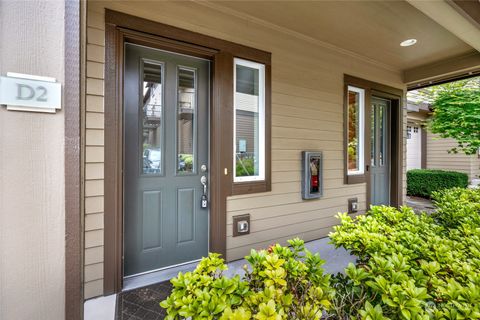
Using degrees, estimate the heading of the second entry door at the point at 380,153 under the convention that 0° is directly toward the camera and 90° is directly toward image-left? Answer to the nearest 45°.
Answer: approximately 315°

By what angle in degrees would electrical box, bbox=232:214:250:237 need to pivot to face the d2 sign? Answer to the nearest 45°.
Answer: approximately 45° to its right

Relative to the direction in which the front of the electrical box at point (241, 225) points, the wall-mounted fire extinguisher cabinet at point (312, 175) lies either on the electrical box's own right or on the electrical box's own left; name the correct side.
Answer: on the electrical box's own left

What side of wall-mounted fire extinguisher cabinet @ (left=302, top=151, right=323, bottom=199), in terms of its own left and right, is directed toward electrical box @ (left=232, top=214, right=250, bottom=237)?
right

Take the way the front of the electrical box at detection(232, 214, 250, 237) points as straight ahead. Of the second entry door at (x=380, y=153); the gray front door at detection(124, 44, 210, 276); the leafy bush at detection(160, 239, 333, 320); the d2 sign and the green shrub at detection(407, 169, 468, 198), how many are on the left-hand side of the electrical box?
2

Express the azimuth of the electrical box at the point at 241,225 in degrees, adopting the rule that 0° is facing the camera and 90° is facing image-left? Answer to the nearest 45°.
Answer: approximately 315°

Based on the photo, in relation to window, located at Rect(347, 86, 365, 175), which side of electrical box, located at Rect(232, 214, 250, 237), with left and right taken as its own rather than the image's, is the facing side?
left

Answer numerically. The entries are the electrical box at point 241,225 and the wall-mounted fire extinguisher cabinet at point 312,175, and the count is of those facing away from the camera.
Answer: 0

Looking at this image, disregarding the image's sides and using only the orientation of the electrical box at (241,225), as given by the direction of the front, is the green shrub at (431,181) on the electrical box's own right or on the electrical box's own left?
on the electrical box's own left

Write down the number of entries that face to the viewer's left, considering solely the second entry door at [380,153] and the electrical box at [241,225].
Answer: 0

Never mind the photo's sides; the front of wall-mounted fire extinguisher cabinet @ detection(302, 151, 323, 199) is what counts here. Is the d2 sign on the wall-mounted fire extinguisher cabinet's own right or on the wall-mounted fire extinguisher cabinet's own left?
on the wall-mounted fire extinguisher cabinet's own right

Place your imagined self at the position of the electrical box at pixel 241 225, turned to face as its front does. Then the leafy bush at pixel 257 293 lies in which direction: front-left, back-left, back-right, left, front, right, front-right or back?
front-right
